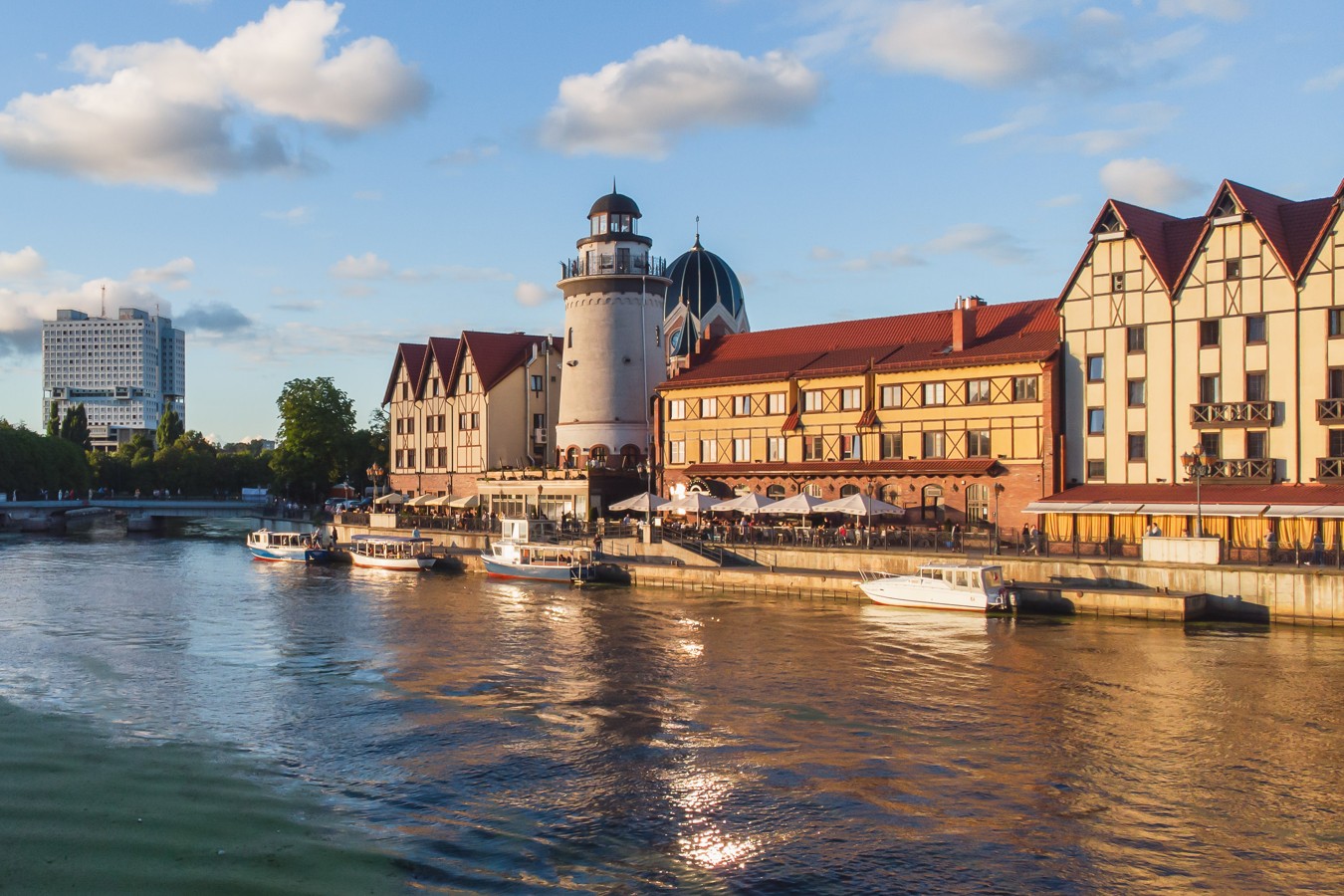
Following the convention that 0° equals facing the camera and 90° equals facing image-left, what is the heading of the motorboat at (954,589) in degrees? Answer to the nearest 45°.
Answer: approximately 135°
